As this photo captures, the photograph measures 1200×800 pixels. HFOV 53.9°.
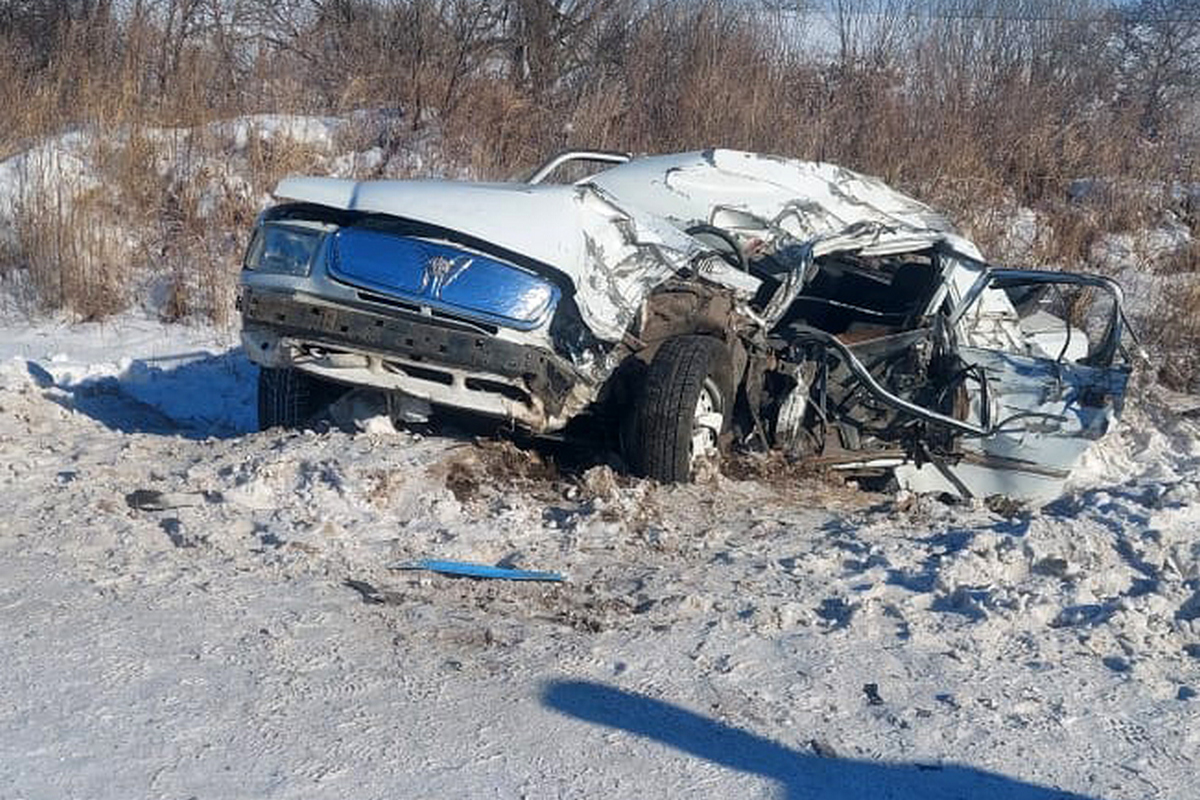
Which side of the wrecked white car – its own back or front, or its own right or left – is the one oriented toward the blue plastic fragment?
front

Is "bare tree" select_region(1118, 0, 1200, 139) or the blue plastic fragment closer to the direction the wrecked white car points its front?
the blue plastic fragment

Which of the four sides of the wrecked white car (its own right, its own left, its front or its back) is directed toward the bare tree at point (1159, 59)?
back

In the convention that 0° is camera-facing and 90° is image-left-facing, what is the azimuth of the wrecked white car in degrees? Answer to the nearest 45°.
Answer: approximately 45°
